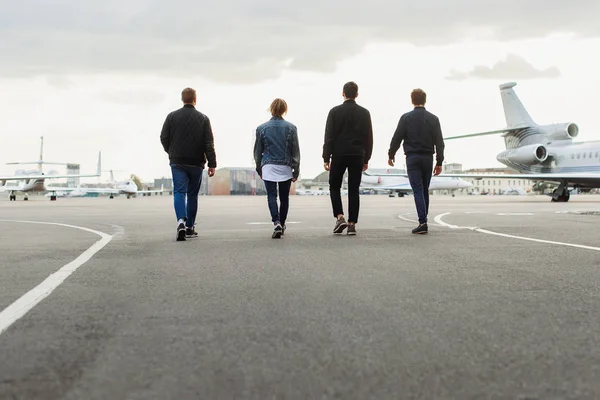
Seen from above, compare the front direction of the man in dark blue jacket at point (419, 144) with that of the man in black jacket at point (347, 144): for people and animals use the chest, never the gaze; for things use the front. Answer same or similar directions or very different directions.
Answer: same or similar directions

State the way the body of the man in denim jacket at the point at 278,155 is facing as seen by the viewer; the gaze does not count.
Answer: away from the camera

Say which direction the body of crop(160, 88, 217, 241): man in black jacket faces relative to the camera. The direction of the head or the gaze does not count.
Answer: away from the camera

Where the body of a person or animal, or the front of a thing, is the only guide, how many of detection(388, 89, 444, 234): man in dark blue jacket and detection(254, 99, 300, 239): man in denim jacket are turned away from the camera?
2

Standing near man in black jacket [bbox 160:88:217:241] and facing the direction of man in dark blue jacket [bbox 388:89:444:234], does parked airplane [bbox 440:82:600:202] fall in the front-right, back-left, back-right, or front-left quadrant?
front-left

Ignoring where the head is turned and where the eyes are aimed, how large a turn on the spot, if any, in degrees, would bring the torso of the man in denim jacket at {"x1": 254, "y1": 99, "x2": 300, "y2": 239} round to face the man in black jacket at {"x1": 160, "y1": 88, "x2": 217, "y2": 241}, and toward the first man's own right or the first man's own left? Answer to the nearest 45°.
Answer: approximately 90° to the first man's own left

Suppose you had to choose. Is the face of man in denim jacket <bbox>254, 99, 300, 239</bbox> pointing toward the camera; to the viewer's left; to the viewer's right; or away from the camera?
away from the camera

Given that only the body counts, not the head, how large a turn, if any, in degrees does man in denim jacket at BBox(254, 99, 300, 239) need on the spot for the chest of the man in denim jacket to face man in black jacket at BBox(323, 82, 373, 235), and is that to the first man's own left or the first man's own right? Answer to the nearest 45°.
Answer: approximately 90° to the first man's own right

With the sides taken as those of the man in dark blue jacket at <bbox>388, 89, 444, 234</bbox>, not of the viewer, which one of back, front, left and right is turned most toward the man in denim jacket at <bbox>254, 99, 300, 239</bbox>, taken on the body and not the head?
left

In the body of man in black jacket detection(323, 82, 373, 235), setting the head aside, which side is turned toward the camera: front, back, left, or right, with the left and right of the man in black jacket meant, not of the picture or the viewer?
back

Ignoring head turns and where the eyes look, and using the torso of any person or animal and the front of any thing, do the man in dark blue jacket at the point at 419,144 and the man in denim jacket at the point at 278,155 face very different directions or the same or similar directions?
same or similar directions

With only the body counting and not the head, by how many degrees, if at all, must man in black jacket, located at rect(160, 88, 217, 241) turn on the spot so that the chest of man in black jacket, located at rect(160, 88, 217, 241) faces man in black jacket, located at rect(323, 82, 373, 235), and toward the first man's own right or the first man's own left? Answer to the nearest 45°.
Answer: approximately 90° to the first man's own right

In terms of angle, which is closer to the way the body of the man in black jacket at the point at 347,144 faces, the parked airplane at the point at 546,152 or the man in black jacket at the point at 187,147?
the parked airplane

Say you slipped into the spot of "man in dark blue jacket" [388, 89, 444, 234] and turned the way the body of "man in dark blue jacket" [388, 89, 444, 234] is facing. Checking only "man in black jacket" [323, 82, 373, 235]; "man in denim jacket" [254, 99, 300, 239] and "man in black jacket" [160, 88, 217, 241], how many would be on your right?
0

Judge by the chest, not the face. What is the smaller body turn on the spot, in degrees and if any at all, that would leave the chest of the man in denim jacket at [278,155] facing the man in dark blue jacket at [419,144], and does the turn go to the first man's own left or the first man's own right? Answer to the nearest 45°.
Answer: approximately 90° to the first man's own right

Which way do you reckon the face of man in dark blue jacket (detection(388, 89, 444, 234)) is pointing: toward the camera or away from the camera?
away from the camera

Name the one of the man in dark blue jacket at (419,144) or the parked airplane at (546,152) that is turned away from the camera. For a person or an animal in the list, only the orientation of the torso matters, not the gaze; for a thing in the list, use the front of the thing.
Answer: the man in dark blue jacket

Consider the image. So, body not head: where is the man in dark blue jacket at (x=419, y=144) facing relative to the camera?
away from the camera
